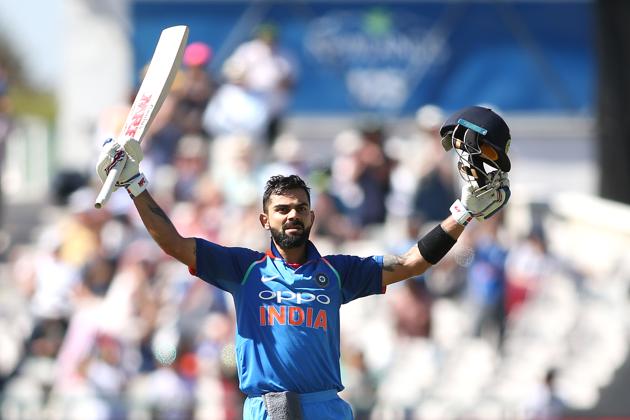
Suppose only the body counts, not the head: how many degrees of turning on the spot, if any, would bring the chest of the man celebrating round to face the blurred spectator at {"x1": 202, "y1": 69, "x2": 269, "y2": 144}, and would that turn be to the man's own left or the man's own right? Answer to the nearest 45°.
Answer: approximately 180°

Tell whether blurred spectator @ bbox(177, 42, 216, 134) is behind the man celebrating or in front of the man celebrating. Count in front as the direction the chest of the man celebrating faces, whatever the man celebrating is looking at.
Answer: behind

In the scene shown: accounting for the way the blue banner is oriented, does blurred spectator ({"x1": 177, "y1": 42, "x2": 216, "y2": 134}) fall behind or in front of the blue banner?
in front

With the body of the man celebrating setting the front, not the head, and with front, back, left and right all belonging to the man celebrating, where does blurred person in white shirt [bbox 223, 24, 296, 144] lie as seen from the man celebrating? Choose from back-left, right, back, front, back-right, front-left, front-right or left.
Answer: back

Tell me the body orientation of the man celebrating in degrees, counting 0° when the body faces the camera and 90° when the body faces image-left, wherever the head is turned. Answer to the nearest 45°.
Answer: approximately 0°

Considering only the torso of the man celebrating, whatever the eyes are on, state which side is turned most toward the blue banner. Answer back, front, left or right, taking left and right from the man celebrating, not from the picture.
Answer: back

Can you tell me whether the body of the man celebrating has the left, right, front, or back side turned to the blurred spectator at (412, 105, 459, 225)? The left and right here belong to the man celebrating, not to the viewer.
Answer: back

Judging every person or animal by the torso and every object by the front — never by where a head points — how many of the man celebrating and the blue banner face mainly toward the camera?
2
